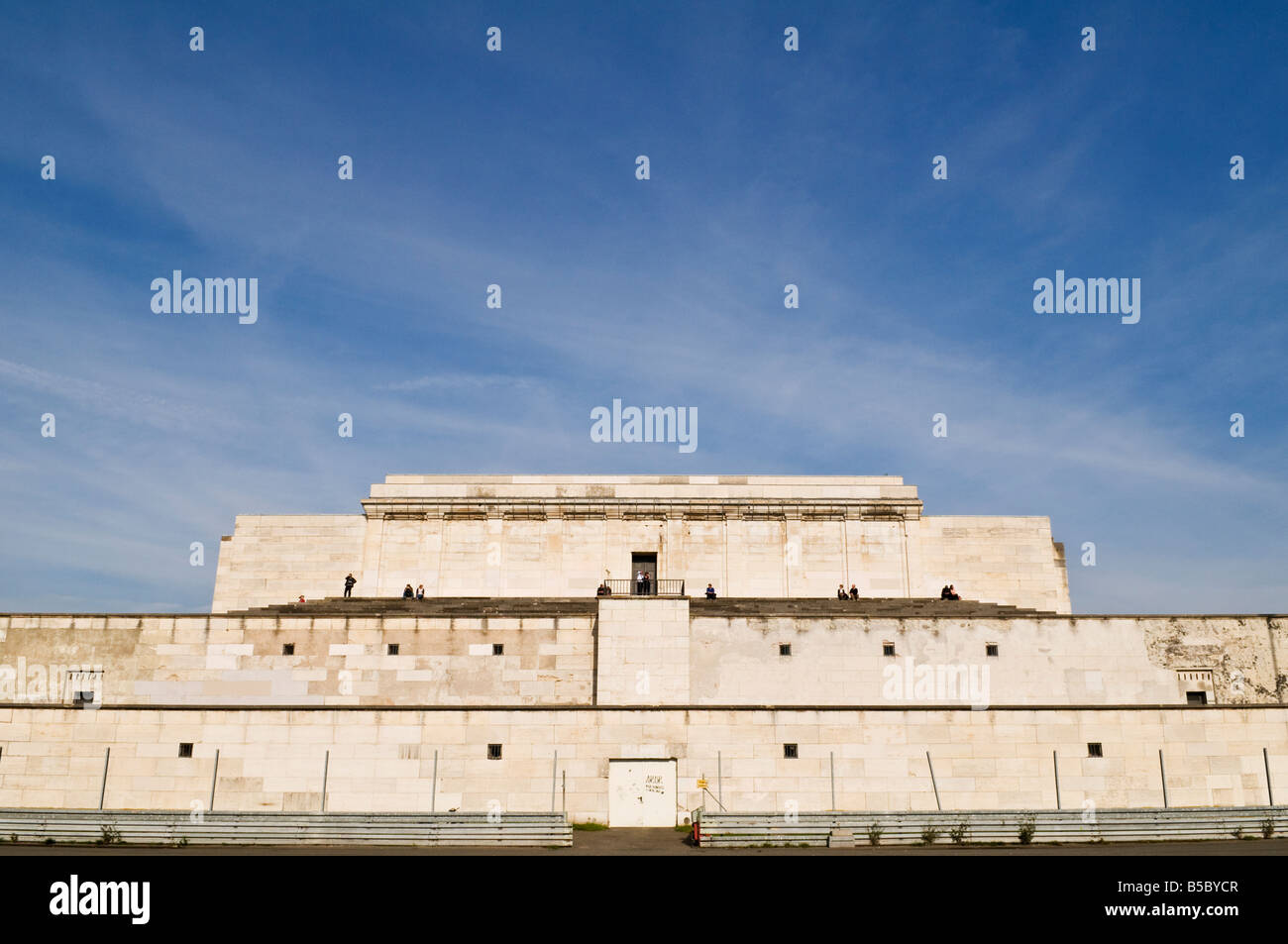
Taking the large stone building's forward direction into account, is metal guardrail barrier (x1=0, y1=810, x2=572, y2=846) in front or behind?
in front

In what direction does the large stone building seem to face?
toward the camera

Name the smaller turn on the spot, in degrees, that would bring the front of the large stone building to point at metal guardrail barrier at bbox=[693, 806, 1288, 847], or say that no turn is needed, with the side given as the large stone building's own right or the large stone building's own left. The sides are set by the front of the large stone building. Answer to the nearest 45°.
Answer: approximately 45° to the large stone building's own left

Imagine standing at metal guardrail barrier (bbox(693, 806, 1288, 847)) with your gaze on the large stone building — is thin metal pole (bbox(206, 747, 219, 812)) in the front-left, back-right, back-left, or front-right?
front-left

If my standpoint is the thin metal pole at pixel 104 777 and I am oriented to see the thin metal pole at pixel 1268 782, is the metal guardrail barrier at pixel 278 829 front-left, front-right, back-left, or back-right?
front-right

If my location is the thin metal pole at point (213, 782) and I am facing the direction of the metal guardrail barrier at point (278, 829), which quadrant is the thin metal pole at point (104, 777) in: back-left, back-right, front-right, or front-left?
back-right
